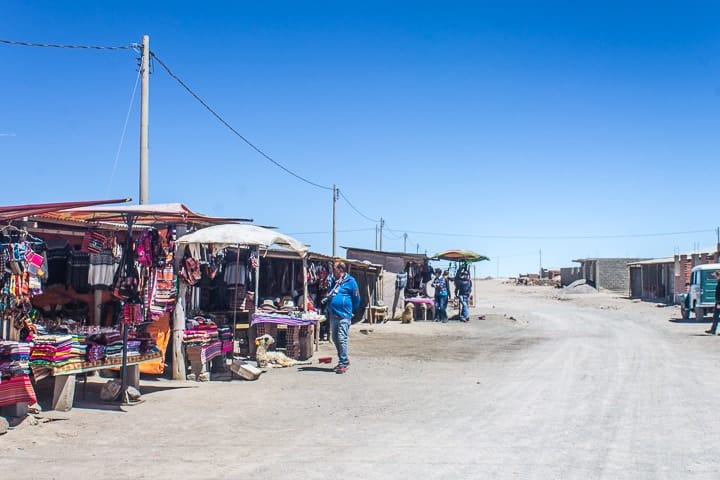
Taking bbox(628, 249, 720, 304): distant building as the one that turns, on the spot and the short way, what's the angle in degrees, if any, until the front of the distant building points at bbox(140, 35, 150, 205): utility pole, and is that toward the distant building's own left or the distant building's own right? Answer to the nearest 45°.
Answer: approximately 45° to the distant building's own left

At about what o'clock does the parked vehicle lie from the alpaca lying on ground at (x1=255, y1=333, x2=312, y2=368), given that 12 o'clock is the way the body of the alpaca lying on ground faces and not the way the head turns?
The parked vehicle is roughly at 5 o'clock from the alpaca lying on ground.

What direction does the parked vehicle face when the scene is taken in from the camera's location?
facing the viewer and to the left of the viewer

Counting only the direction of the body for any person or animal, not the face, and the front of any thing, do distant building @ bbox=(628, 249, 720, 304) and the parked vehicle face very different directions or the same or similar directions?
same or similar directions

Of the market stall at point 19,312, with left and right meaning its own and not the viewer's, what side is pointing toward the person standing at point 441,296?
left

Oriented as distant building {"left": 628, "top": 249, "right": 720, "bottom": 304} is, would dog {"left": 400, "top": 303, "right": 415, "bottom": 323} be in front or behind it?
in front

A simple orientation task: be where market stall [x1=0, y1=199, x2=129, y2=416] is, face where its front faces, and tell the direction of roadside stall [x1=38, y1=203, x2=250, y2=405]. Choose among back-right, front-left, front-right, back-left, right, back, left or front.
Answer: left

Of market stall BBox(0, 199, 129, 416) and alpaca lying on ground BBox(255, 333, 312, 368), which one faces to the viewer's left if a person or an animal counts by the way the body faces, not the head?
the alpaca lying on ground

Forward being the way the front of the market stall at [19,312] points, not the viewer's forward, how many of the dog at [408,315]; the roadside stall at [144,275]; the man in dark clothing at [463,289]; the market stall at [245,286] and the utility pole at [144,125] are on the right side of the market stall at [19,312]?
0

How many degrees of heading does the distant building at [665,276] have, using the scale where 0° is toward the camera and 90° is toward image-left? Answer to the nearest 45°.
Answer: approximately 45°

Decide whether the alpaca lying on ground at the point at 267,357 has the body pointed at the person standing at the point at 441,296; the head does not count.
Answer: no

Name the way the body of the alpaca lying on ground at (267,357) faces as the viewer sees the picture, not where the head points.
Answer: to the viewer's left

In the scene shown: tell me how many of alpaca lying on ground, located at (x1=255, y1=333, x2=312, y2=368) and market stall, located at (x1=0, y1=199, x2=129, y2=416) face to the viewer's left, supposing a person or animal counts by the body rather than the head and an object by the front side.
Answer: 1

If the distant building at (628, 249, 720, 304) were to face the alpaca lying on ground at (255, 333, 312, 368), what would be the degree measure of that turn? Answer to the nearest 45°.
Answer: approximately 45° to its left

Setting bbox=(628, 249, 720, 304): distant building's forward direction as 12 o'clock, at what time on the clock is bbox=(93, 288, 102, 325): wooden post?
The wooden post is roughly at 11 o'clock from the distant building.
